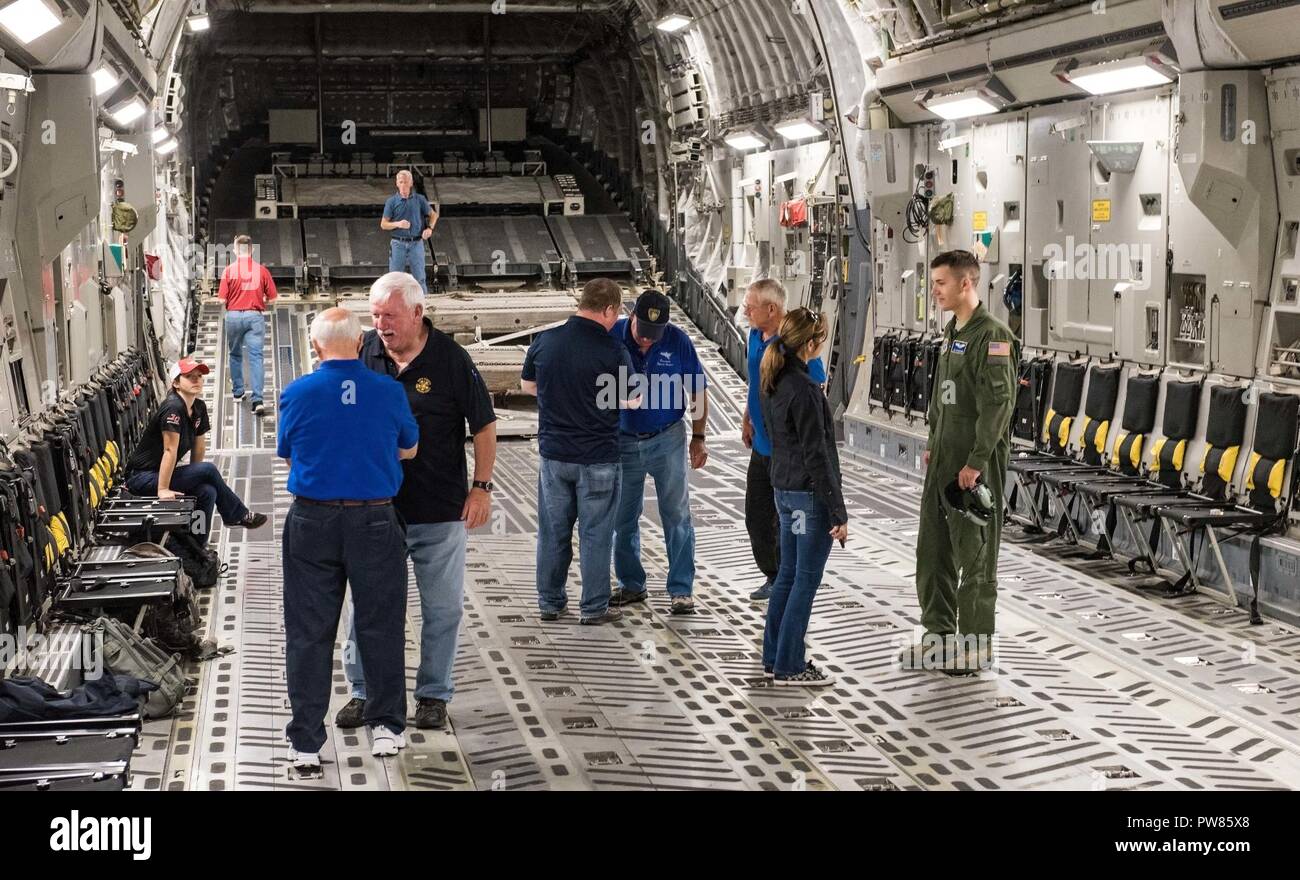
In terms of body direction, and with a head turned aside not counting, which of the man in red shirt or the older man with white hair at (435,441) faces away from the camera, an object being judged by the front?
the man in red shirt

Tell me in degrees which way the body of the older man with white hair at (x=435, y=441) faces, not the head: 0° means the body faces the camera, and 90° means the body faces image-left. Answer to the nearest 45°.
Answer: approximately 45°

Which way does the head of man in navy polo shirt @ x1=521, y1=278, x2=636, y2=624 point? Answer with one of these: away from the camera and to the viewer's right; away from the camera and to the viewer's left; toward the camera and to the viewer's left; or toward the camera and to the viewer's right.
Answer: away from the camera and to the viewer's right

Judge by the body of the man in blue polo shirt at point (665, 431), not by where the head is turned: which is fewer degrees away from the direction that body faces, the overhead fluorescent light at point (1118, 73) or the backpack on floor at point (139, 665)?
the backpack on floor

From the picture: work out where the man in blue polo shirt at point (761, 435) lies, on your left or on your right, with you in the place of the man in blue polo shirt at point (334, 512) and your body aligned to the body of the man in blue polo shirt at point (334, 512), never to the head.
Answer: on your right

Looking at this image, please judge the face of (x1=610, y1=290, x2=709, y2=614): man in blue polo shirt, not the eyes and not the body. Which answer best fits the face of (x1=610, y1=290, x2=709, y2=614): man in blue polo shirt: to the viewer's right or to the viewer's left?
to the viewer's left

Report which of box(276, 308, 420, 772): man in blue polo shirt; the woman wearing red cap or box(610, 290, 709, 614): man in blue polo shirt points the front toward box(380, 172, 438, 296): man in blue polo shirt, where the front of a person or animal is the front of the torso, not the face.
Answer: box(276, 308, 420, 772): man in blue polo shirt

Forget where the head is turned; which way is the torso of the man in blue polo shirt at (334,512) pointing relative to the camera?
away from the camera

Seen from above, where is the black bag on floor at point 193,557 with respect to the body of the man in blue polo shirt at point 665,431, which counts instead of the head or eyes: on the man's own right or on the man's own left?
on the man's own right

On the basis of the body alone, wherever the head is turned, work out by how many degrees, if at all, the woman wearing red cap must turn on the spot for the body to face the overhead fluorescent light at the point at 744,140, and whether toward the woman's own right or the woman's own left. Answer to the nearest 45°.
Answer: approximately 90° to the woman's own left

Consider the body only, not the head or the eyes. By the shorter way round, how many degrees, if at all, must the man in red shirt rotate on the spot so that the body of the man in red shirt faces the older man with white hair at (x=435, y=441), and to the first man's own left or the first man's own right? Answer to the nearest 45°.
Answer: approximately 180°
